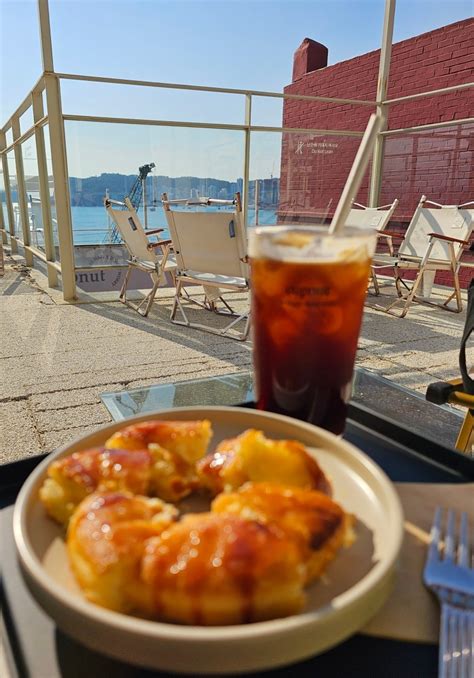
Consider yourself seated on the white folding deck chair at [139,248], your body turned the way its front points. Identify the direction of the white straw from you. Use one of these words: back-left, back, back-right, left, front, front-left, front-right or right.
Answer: back-right

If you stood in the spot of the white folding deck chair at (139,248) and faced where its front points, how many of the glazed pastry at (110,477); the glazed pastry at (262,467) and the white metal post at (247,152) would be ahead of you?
1

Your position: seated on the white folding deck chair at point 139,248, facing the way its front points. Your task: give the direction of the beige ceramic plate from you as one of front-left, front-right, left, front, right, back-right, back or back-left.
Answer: back-right

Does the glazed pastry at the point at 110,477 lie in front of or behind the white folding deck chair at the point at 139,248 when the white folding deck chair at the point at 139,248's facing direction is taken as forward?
behind

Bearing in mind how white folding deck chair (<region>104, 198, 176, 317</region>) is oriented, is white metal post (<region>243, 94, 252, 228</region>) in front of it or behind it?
in front

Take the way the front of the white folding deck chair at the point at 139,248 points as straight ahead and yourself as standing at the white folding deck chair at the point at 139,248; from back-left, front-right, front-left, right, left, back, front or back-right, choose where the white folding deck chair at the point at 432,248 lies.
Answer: front-right

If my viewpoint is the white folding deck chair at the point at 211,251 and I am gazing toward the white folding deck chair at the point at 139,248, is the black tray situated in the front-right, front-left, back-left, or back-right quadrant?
back-left

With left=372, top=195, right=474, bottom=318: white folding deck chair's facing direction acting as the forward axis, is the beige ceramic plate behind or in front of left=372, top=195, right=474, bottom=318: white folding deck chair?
in front

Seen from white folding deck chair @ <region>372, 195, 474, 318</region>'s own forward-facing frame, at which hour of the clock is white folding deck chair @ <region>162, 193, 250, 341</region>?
white folding deck chair @ <region>162, 193, 250, 341</region> is roughly at 12 o'clock from white folding deck chair @ <region>372, 195, 474, 318</region>.

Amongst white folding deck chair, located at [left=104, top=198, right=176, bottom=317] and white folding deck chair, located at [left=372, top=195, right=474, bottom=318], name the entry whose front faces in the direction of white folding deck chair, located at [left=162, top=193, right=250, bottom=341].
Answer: white folding deck chair, located at [left=372, top=195, right=474, bottom=318]

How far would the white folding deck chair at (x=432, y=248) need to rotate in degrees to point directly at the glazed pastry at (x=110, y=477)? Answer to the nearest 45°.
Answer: approximately 45° to its left

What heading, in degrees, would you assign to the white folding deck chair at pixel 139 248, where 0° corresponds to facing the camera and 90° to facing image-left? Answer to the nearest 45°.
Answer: approximately 225°

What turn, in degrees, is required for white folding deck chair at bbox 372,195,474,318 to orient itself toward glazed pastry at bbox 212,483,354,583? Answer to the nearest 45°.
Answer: approximately 45° to its left

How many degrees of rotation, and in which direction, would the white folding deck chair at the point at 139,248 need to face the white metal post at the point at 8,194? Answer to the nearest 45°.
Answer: approximately 90° to its left

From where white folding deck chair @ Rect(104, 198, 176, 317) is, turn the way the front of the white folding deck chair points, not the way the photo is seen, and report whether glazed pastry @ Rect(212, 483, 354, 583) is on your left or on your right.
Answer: on your right

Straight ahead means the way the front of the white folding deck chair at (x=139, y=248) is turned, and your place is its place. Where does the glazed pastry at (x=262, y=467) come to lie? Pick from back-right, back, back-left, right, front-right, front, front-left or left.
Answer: back-right
